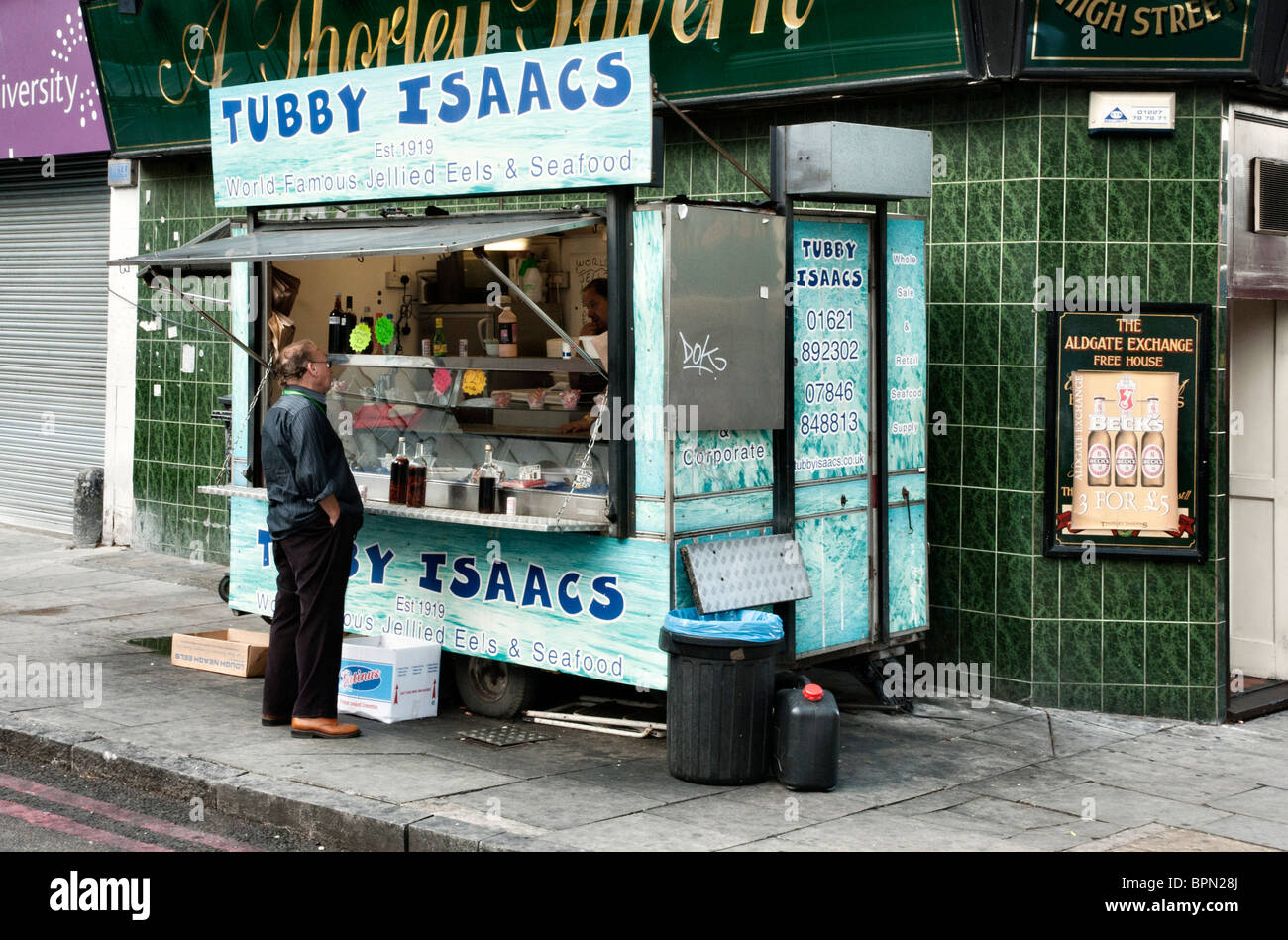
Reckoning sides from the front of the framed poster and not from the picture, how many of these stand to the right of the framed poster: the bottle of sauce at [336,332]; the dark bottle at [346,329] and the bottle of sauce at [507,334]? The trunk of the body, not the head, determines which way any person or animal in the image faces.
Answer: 3

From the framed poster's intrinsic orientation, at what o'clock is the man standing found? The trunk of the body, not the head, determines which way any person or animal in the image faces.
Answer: The man standing is roughly at 2 o'clock from the framed poster.

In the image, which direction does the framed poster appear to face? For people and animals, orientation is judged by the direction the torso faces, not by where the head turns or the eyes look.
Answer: toward the camera

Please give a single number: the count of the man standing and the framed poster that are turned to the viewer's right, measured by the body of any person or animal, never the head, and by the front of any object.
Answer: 1

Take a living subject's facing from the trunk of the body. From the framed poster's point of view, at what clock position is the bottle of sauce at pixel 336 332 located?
The bottle of sauce is roughly at 3 o'clock from the framed poster.

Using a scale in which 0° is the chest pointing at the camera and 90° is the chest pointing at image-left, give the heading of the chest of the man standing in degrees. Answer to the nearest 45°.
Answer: approximately 270°

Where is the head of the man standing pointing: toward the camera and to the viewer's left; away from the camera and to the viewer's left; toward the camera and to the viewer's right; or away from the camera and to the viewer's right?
away from the camera and to the viewer's right

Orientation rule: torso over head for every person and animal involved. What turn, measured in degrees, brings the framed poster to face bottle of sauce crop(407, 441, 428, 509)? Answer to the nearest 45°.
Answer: approximately 90° to its right

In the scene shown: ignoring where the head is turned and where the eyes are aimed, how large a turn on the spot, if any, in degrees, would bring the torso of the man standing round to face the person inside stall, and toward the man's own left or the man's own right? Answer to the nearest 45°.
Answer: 0° — they already face them

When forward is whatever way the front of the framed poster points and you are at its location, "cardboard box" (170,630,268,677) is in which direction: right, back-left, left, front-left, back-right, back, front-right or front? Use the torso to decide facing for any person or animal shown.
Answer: right

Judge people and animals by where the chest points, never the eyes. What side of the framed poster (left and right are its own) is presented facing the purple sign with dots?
right
